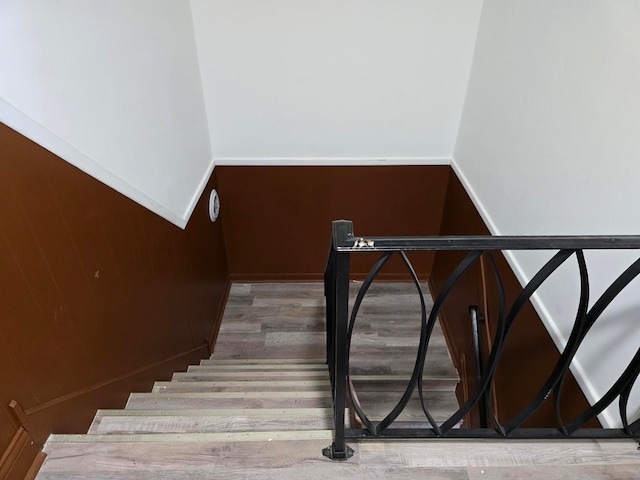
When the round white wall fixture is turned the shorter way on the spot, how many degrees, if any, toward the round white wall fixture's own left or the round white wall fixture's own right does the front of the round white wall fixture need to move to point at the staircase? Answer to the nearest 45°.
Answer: approximately 90° to the round white wall fixture's own right

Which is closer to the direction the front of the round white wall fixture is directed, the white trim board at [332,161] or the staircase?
the white trim board

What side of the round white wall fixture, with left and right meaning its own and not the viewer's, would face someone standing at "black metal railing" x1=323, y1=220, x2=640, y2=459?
right

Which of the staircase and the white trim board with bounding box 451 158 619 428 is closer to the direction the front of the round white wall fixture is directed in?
the white trim board

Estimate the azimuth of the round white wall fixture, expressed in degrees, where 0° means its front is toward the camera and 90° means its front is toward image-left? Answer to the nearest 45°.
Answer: approximately 270°

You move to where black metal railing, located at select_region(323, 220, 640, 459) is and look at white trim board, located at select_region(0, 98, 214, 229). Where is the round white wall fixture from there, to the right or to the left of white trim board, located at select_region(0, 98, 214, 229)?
right

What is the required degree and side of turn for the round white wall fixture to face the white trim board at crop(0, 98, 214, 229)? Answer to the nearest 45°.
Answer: approximately 90° to its right

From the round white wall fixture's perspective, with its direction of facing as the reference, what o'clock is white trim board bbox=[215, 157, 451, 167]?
The white trim board is roughly at 12 o'clock from the round white wall fixture.

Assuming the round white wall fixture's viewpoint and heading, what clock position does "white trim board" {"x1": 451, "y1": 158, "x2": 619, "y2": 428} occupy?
The white trim board is roughly at 2 o'clock from the round white wall fixture.
